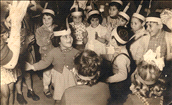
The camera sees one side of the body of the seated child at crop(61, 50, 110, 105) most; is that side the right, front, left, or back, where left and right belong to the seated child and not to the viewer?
back

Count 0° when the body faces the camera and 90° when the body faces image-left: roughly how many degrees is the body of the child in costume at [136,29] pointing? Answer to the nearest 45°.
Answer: approximately 45°

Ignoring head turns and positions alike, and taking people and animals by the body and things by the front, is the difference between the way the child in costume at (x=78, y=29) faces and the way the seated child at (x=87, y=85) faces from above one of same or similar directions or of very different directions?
very different directions

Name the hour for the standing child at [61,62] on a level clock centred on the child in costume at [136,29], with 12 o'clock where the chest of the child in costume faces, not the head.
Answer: The standing child is roughly at 1 o'clock from the child in costume.

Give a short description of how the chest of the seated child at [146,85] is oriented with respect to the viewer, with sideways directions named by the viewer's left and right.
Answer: facing away from the viewer

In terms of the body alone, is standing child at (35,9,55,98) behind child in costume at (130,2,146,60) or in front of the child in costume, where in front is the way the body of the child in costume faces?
in front

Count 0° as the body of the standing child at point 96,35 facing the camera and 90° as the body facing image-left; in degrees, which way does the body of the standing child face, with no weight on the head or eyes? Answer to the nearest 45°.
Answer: approximately 0°

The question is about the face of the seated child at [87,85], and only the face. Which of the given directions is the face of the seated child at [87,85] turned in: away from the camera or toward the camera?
away from the camera

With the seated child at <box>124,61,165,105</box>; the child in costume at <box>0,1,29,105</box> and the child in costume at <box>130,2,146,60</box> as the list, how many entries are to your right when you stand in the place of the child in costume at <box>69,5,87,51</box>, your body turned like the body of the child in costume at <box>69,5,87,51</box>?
1
